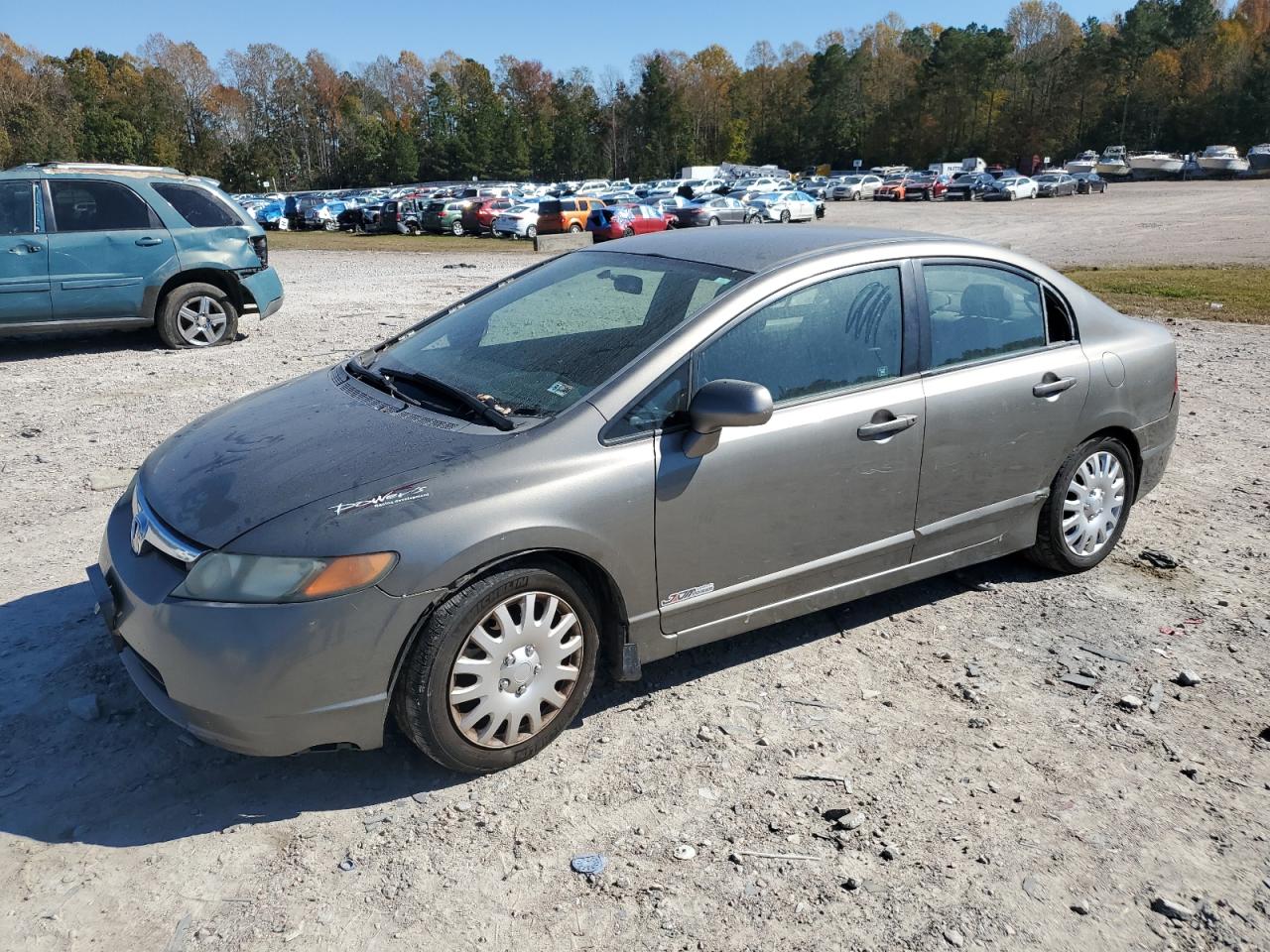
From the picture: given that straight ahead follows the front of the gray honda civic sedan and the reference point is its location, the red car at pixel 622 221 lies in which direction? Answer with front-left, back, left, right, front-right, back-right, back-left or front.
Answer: back-right

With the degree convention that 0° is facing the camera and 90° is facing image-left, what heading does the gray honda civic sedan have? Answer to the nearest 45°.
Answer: approximately 45°

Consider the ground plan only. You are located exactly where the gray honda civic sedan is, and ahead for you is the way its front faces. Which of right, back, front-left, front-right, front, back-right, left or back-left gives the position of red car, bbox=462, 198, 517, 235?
back-right

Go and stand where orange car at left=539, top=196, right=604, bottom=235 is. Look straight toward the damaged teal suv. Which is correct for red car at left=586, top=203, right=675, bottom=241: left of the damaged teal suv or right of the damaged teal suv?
left

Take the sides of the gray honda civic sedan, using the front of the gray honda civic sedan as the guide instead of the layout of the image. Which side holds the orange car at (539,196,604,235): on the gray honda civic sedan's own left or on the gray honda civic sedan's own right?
on the gray honda civic sedan's own right
